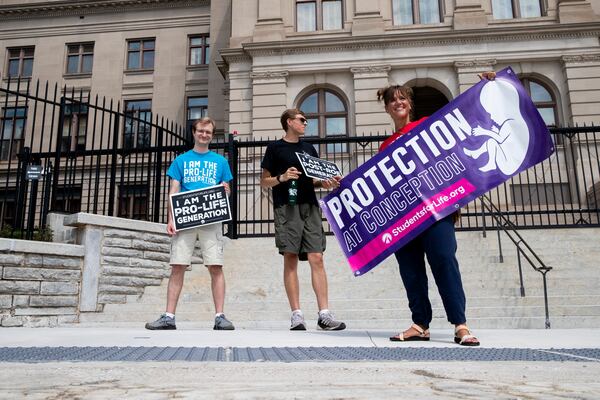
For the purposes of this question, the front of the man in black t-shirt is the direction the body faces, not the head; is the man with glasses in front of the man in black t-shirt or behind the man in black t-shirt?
behind

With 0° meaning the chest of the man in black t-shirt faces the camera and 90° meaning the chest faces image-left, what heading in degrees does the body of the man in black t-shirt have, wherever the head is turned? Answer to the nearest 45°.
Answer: approximately 315°

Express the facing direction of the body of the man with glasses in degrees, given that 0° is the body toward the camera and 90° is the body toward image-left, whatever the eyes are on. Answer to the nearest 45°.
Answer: approximately 0°

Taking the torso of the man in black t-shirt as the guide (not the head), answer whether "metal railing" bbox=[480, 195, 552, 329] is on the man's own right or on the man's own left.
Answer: on the man's own left

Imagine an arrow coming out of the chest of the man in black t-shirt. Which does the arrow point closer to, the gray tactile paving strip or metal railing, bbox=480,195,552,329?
the gray tactile paving strip

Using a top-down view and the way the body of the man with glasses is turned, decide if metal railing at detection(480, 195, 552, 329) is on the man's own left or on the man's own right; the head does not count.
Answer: on the man's own left
